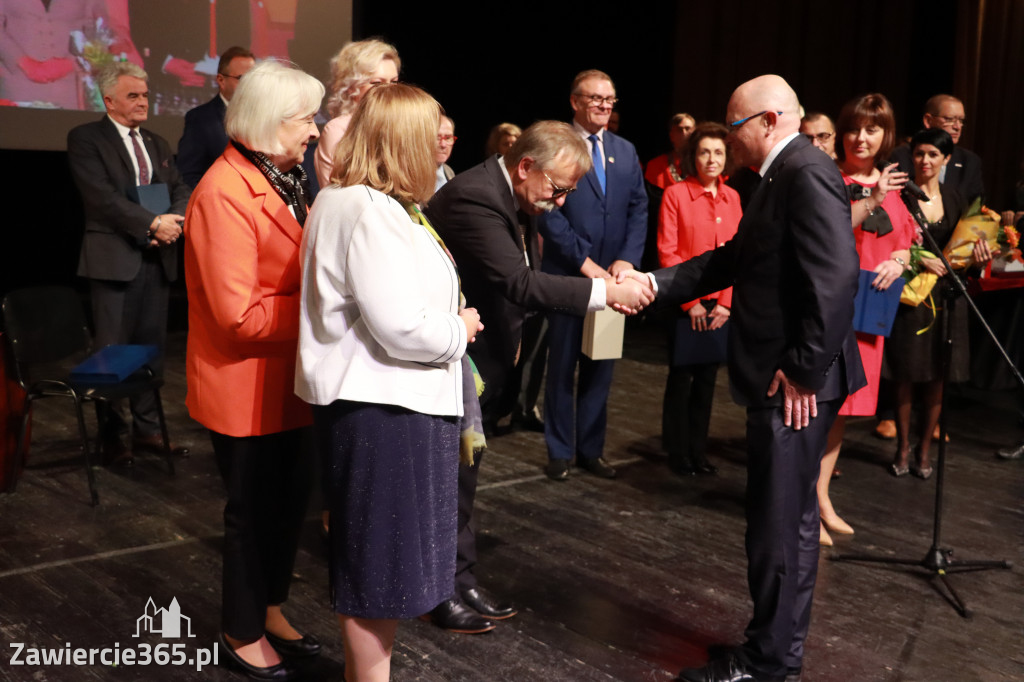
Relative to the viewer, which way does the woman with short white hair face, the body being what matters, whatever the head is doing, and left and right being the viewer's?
facing to the right of the viewer

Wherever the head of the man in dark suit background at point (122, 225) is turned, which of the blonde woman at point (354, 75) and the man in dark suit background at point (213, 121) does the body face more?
the blonde woman

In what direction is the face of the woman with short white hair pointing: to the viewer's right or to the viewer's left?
to the viewer's right

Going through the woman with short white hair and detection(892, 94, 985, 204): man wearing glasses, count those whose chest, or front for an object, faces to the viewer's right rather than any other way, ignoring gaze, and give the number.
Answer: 1

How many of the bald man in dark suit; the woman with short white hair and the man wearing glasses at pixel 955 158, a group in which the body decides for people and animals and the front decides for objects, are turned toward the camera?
1

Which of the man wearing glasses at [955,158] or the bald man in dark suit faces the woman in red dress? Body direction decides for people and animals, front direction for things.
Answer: the man wearing glasses

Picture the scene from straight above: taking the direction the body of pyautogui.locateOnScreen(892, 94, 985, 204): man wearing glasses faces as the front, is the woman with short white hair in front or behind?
in front

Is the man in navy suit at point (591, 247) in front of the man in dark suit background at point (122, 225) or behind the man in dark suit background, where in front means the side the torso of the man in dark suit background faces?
in front

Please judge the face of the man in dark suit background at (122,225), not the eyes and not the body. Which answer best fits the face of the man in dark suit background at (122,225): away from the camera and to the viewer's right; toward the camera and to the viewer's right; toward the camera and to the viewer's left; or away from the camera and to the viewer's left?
toward the camera and to the viewer's right

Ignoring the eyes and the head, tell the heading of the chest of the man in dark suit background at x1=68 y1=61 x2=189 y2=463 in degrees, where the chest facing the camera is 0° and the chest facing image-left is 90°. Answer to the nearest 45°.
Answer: approximately 315°

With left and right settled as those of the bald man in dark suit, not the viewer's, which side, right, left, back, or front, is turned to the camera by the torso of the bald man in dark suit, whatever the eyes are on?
left

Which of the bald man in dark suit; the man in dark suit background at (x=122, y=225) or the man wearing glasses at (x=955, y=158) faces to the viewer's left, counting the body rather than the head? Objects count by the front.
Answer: the bald man in dark suit
